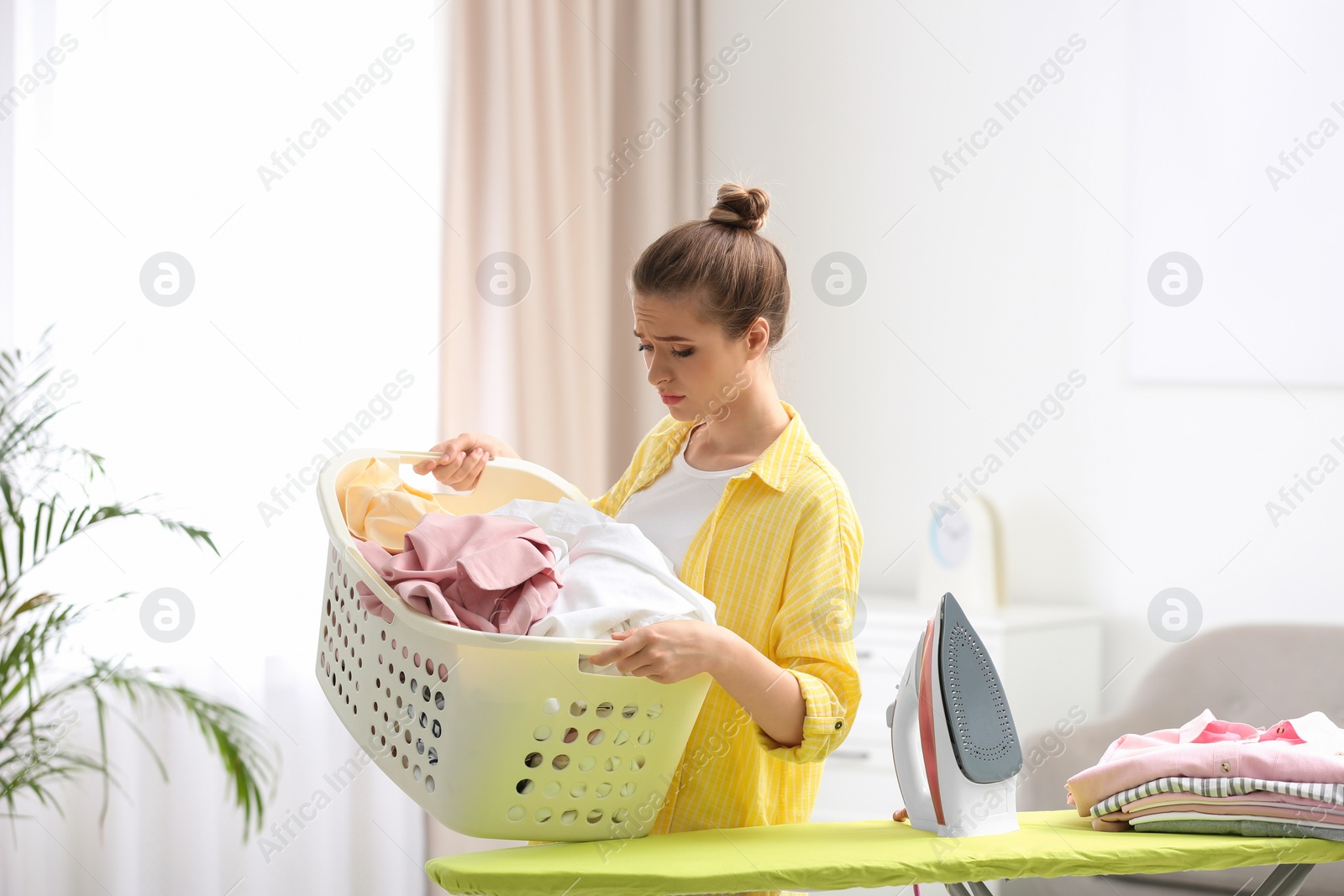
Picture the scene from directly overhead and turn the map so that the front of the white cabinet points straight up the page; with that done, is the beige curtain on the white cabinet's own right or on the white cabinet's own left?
on the white cabinet's own right

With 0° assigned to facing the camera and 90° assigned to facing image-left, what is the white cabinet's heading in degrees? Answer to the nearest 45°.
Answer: approximately 45°

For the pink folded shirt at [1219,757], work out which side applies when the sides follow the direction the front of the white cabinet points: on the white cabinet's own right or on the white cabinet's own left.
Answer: on the white cabinet's own left

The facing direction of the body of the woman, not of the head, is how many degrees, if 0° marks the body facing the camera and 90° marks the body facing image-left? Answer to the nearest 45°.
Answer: approximately 45°
